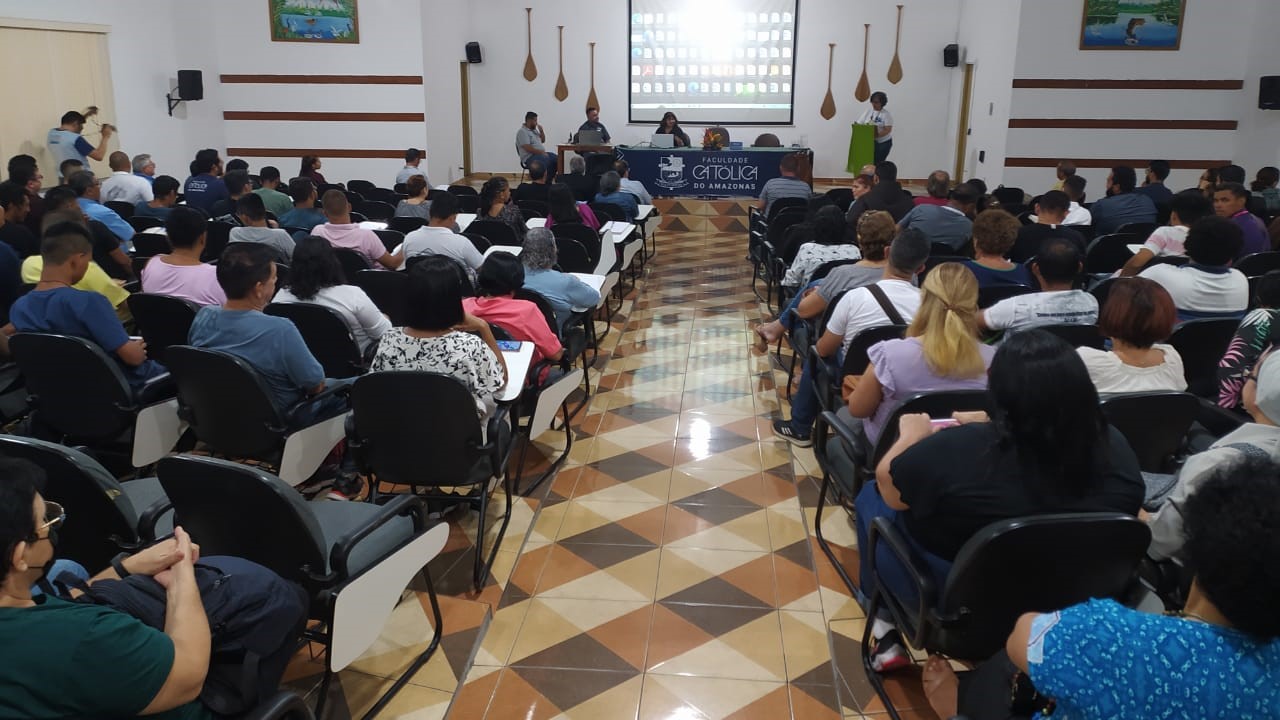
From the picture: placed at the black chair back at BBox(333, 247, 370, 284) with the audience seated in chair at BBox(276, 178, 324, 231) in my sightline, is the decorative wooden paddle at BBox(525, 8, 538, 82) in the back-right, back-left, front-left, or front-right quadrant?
front-right

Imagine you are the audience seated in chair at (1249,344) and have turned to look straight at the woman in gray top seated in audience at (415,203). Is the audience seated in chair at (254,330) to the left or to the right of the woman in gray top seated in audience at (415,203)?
left

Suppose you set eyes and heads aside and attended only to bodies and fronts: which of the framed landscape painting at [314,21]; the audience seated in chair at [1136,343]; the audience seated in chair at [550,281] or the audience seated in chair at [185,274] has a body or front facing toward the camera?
the framed landscape painting

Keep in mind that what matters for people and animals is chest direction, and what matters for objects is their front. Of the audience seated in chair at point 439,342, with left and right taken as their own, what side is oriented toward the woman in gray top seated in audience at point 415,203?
front

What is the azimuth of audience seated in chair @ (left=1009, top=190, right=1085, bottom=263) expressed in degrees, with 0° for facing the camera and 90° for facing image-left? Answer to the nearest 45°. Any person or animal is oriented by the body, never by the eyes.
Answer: approximately 180°

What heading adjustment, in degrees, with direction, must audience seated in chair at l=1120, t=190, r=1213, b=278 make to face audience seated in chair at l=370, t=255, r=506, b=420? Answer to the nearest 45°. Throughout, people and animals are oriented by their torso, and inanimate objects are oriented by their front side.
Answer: approximately 90° to their left

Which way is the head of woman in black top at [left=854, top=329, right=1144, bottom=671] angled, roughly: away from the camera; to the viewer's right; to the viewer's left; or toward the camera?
away from the camera

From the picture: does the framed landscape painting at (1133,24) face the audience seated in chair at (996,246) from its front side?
yes

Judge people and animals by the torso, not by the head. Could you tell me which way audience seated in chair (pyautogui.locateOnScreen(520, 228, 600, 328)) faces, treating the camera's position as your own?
facing away from the viewer and to the right of the viewer

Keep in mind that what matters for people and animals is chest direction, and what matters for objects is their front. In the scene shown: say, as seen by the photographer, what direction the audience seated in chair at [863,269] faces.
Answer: facing away from the viewer and to the left of the viewer

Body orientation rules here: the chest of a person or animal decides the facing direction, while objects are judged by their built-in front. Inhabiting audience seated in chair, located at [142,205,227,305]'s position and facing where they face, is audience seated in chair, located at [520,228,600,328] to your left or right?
on your right

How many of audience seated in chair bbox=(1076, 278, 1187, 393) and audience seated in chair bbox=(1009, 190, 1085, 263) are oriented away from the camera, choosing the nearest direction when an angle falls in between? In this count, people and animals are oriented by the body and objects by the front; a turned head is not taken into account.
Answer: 2

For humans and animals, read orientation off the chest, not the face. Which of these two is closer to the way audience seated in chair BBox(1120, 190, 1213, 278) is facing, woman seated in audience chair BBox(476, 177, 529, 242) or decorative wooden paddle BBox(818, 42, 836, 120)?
the decorative wooden paddle

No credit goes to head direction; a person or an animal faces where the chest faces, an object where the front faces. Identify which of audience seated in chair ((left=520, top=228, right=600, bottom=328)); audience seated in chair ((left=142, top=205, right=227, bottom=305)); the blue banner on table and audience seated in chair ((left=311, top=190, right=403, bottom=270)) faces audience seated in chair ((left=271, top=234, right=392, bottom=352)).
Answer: the blue banner on table

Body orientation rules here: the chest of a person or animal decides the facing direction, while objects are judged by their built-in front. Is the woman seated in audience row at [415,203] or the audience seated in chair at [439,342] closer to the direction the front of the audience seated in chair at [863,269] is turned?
the woman seated in audience row

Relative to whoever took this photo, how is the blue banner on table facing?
facing the viewer

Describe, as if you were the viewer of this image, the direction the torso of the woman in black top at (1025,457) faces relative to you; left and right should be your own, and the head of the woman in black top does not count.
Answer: facing away from the viewer and to the left of the viewer

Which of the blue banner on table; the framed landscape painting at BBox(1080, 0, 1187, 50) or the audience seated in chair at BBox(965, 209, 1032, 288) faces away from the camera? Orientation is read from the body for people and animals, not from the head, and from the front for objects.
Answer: the audience seated in chair
